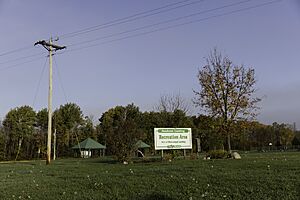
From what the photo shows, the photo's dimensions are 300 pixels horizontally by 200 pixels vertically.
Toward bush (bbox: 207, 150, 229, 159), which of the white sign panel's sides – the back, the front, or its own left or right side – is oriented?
left

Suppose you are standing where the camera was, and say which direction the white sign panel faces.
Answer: facing the viewer
